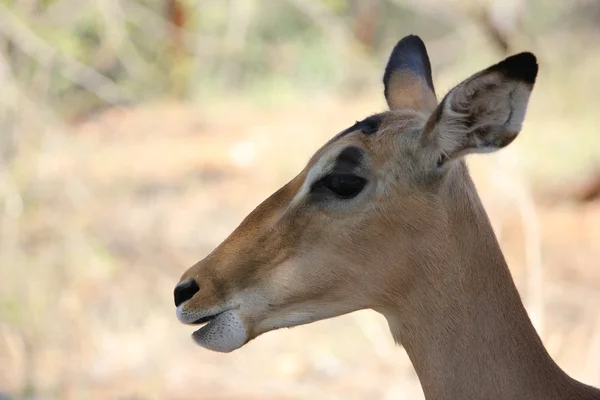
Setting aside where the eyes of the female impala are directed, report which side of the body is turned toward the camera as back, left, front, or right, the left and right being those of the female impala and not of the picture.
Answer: left
